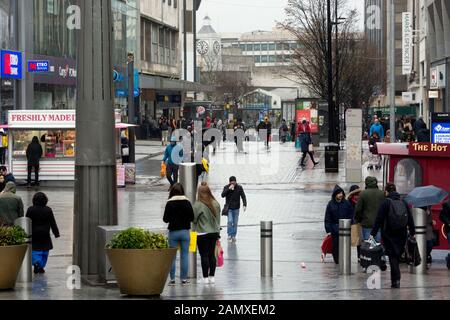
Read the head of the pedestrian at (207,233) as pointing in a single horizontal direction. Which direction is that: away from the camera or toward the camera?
away from the camera

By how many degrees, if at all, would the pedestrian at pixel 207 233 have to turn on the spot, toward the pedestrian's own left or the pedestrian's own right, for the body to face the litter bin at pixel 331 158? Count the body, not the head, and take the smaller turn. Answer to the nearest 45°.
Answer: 0° — they already face it

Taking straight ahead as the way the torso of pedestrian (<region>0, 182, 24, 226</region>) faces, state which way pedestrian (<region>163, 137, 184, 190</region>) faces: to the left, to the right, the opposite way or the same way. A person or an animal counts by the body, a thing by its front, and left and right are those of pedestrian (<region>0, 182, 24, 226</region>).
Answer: the opposite way

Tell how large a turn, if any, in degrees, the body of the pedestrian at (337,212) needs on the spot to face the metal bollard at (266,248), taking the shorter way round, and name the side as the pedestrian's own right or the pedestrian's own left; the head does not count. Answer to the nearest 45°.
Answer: approximately 90° to the pedestrian's own right

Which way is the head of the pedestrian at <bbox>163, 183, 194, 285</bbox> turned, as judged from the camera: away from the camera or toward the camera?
away from the camera

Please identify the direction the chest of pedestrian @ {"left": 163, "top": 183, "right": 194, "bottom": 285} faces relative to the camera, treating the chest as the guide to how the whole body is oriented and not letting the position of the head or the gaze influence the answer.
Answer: away from the camera

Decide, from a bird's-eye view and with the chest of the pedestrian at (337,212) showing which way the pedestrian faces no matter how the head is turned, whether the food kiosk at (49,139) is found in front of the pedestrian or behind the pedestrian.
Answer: behind
